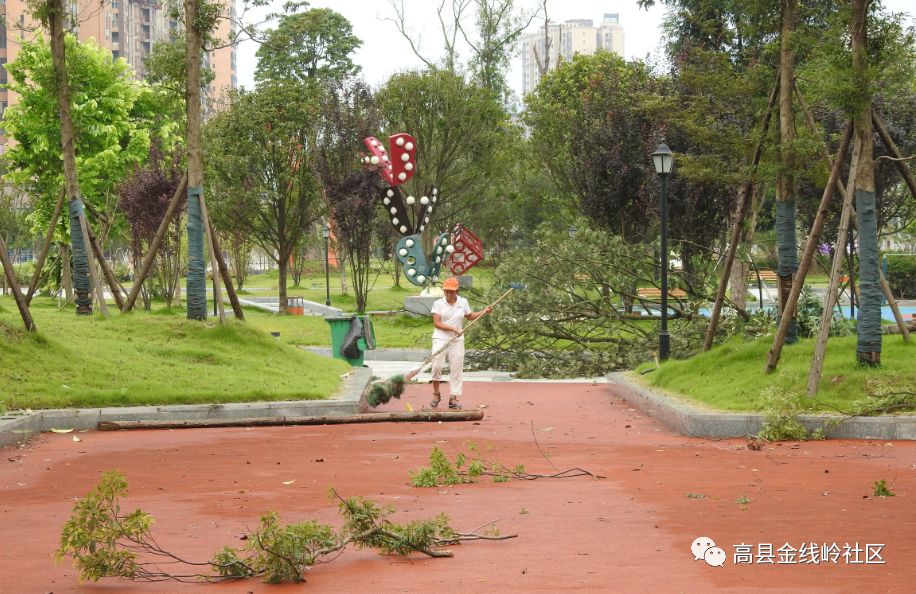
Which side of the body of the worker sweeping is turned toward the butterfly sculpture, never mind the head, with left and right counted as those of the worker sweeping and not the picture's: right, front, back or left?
back

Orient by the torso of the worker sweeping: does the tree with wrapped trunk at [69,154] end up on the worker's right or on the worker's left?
on the worker's right

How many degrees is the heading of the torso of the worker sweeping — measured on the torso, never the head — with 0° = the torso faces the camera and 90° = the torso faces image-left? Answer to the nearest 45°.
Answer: approximately 0°

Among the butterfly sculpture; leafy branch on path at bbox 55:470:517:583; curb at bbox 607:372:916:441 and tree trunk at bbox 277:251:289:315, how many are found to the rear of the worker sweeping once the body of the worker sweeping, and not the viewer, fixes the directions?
2

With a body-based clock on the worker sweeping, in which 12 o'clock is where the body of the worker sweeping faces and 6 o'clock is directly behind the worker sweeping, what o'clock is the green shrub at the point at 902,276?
The green shrub is roughly at 7 o'clock from the worker sweeping.

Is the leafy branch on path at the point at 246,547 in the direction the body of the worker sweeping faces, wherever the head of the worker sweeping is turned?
yes

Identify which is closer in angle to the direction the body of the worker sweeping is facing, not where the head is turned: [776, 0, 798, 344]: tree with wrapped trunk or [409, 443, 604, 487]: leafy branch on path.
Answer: the leafy branch on path

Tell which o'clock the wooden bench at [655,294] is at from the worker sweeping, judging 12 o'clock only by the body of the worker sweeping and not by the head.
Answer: The wooden bench is roughly at 7 o'clock from the worker sweeping.

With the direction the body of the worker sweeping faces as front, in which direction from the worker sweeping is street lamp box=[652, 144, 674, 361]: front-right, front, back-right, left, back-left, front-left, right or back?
back-left
